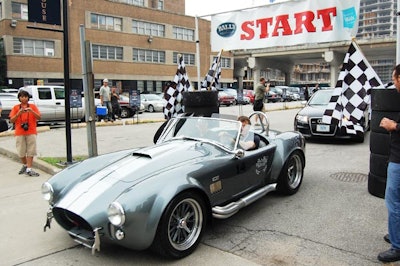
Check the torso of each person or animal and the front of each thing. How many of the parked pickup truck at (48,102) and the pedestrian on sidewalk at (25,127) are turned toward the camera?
1

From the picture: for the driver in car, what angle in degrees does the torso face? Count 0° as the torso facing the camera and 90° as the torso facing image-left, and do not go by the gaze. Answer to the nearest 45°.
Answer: approximately 45°

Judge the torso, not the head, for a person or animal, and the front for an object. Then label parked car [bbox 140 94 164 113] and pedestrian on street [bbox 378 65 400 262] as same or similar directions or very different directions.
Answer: very different directions

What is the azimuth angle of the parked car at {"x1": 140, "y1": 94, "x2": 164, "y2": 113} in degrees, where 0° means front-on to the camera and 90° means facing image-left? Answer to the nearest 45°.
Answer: approximately 315°

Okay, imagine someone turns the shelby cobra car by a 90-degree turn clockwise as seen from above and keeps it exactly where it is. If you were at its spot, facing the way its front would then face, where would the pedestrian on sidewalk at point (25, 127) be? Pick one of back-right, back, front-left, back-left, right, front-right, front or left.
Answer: front

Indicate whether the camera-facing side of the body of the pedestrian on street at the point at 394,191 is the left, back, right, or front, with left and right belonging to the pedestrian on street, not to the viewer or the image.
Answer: left

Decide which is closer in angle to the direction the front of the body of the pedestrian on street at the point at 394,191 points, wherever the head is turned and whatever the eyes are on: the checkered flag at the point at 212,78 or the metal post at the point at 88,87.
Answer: the metal post

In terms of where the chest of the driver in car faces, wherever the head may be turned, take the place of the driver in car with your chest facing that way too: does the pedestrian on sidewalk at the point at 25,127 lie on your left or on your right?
on your right

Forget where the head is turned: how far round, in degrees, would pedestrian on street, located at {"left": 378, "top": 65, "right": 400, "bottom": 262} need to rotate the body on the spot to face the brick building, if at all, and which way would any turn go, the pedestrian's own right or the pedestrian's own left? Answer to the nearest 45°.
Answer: approximately 45° to the pedestrian's own right

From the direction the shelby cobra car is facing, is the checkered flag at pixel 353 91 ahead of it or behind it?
behind

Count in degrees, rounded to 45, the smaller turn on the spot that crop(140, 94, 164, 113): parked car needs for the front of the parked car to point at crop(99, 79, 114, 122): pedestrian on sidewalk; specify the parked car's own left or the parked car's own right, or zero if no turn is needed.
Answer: approximately 45° to the parked car's own right
